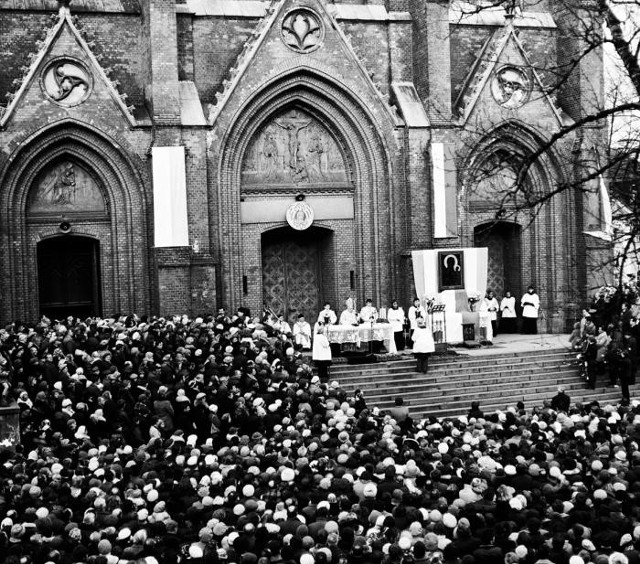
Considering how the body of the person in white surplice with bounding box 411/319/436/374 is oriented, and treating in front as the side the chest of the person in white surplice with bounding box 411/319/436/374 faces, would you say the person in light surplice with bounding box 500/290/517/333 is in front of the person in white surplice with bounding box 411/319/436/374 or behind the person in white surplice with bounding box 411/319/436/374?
in front

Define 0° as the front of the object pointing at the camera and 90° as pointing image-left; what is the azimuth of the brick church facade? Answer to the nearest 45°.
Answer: approximately 0°

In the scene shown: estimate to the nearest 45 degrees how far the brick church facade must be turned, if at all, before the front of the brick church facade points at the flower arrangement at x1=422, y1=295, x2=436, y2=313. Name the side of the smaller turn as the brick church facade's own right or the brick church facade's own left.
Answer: approximately 45° to the brick church facade's own left

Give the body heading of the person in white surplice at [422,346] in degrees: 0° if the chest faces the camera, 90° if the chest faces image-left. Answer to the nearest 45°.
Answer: approximately 180°

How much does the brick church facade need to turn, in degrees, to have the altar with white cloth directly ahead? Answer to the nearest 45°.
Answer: approximately 45° to its left

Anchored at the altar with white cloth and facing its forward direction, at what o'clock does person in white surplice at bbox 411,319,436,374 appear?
The person in white surplice is roughly at 10 o'clock from the altar with white cloth.

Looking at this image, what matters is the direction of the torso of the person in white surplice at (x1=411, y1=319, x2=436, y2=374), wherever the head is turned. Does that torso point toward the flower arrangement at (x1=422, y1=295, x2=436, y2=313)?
yes

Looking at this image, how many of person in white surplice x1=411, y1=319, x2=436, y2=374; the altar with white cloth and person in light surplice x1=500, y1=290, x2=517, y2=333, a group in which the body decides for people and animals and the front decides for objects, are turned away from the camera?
1
